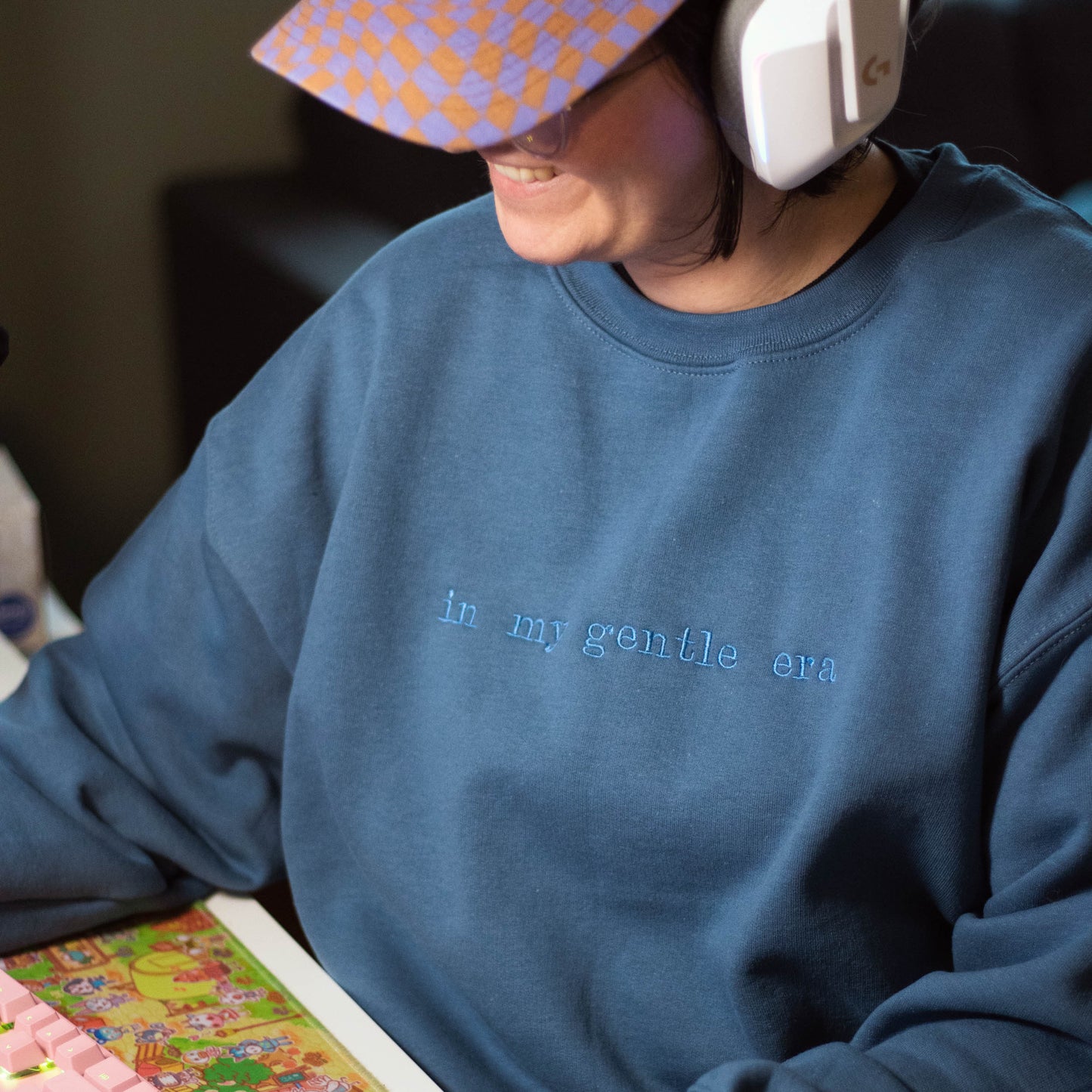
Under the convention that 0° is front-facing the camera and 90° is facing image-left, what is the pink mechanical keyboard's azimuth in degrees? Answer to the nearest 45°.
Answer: approximately 225°
